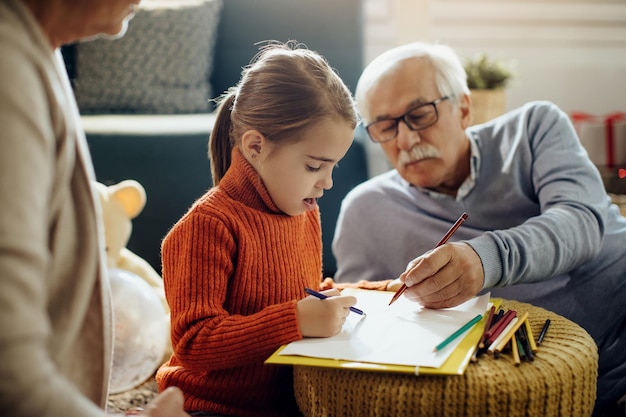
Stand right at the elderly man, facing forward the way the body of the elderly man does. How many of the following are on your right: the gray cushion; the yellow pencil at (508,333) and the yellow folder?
1

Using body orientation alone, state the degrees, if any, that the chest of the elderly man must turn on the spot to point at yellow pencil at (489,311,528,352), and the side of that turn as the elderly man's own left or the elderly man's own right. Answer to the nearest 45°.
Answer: approximately 45° to the elderly man's own left

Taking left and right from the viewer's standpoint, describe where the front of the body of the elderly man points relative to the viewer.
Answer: facing the viewer and to the left of the viewer

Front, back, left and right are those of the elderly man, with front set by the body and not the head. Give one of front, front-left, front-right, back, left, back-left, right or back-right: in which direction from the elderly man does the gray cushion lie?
right

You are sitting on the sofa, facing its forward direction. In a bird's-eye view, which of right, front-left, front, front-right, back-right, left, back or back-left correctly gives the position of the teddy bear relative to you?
front

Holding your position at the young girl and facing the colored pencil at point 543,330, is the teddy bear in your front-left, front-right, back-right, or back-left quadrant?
back-left

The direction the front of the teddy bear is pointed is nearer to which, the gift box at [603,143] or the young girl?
the young girl

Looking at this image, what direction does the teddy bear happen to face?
toward the camera

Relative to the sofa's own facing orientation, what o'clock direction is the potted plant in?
The potted plant is roughly at 9 o'clock from the sofa.

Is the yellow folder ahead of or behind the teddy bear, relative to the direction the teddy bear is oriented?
ahead

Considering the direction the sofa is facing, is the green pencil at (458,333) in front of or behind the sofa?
in front

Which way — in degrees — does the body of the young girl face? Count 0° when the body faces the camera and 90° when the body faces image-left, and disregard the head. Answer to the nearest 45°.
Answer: approximately 315°

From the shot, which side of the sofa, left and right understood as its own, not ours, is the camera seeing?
front

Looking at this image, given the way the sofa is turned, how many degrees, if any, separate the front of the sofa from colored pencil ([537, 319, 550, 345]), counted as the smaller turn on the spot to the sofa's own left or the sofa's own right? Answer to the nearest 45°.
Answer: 0° — it already faces it

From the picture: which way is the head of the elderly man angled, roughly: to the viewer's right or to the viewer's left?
to the viewer's left
